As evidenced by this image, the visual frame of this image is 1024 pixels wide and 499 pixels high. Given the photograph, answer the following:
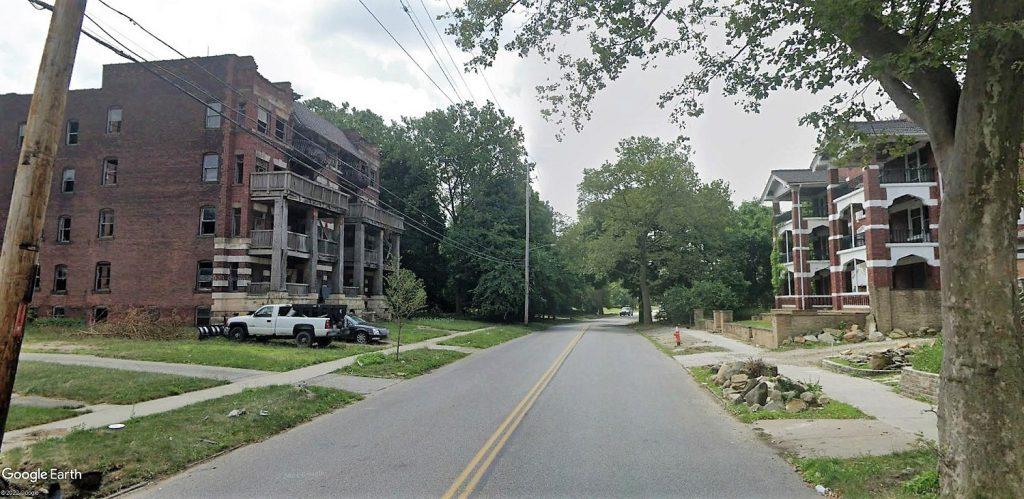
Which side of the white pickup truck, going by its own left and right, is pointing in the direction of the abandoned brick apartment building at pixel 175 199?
front

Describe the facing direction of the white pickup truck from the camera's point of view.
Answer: facing away from the viewer and to the left of the viewer

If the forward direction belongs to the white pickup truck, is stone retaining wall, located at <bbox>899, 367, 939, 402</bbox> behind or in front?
behind

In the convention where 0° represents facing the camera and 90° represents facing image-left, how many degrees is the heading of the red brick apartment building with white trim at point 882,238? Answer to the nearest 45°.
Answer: approximately 45°

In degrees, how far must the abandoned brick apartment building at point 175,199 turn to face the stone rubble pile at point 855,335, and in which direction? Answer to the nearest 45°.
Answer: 0° — it already faces it

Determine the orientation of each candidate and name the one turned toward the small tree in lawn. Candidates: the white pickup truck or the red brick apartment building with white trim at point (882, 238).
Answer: the red brick apartment building with white trim

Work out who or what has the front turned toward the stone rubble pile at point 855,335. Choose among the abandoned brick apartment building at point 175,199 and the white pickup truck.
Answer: the abandoned brick apartment building

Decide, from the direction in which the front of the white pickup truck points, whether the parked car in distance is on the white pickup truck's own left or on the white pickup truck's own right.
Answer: on the white pickup truck's own right

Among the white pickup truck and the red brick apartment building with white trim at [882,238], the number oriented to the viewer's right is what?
0

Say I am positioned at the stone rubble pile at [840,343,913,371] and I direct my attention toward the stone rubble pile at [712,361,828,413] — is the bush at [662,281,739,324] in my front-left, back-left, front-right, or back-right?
back-right

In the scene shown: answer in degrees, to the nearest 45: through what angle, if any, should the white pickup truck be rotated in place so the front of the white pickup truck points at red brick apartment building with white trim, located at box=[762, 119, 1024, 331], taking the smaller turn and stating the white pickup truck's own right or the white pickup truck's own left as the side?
approximately 135° to the white pickup truck's own right

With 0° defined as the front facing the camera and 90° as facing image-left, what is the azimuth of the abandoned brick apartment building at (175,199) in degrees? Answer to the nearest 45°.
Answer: approximately 315°

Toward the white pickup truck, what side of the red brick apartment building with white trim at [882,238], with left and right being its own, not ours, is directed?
front

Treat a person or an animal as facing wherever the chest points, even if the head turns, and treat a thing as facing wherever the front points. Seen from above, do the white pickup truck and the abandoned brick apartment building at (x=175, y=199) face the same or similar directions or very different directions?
very different directions

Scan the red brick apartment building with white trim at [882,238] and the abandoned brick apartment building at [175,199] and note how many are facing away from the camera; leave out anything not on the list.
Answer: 0

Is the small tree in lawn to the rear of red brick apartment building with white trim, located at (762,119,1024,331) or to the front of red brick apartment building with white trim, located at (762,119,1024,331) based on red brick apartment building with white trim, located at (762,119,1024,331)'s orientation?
to the front
